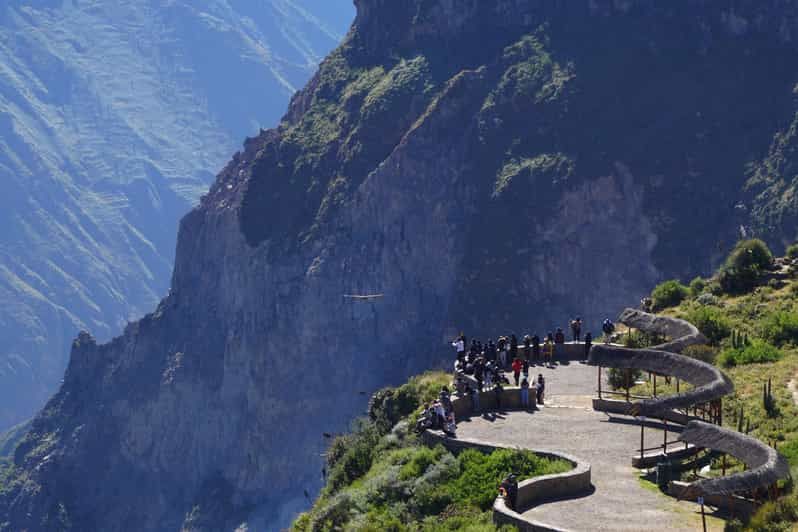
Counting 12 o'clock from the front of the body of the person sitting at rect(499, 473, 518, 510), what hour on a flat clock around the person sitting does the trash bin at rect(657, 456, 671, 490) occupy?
The trash bin is roughly at 5 o'clock from the person sitting.

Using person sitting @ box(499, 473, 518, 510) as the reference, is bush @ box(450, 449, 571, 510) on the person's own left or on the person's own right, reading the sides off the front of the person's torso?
on the person's own right

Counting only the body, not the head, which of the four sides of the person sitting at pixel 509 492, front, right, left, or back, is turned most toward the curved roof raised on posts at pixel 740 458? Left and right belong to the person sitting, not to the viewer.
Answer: back

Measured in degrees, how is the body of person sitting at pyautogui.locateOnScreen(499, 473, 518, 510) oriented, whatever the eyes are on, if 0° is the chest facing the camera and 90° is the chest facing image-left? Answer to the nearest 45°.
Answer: approximately 90°

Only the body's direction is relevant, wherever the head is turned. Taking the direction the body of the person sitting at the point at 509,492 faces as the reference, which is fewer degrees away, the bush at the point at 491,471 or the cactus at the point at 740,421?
the bush
